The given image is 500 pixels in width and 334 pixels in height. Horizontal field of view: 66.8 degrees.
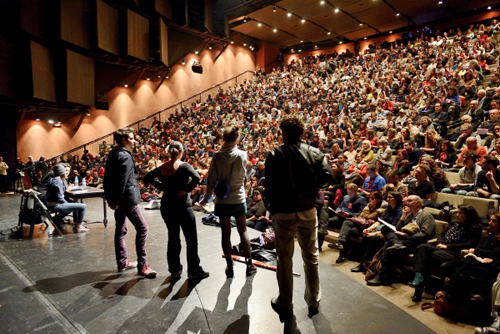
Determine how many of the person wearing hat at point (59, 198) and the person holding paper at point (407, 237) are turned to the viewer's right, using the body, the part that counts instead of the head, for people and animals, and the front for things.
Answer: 1

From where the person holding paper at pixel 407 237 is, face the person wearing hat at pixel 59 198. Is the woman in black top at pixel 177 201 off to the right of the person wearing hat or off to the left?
left

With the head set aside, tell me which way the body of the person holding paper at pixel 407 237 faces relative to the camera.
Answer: to the viewer's left

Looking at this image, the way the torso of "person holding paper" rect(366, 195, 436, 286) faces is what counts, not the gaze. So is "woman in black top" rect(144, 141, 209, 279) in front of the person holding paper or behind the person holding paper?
in front

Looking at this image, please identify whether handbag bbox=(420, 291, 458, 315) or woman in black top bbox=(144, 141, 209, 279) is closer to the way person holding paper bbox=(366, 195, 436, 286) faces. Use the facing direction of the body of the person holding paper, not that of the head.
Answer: the woman in black top

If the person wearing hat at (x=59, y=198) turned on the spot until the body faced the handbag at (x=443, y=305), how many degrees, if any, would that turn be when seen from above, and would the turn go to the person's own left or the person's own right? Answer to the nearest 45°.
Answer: approximately 45° to the person's own right

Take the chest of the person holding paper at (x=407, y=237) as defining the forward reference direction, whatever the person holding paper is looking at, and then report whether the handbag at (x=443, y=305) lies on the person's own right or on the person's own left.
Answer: on the person's own left

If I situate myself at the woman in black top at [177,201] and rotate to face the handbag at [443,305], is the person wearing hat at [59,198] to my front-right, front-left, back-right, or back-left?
back-left

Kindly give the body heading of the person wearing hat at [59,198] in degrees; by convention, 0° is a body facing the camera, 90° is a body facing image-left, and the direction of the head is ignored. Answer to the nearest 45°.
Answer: approximately 270°
